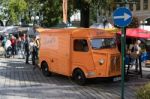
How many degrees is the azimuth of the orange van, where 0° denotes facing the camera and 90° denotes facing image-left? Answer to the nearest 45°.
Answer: approximately 315°

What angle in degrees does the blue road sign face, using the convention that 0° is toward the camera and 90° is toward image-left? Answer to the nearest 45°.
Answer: approximately 0°

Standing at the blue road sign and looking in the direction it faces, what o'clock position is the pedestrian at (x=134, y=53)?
The pedestrian is roughly at 6 o'clock from the blue road sign.

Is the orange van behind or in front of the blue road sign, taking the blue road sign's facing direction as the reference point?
behind

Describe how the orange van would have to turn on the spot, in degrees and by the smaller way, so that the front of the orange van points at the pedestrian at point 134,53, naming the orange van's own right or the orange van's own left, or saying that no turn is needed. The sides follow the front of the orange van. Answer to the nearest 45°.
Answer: approximately 90° to the orange van's own left

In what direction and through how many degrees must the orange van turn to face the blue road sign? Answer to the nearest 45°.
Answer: approximately 45° to its right
